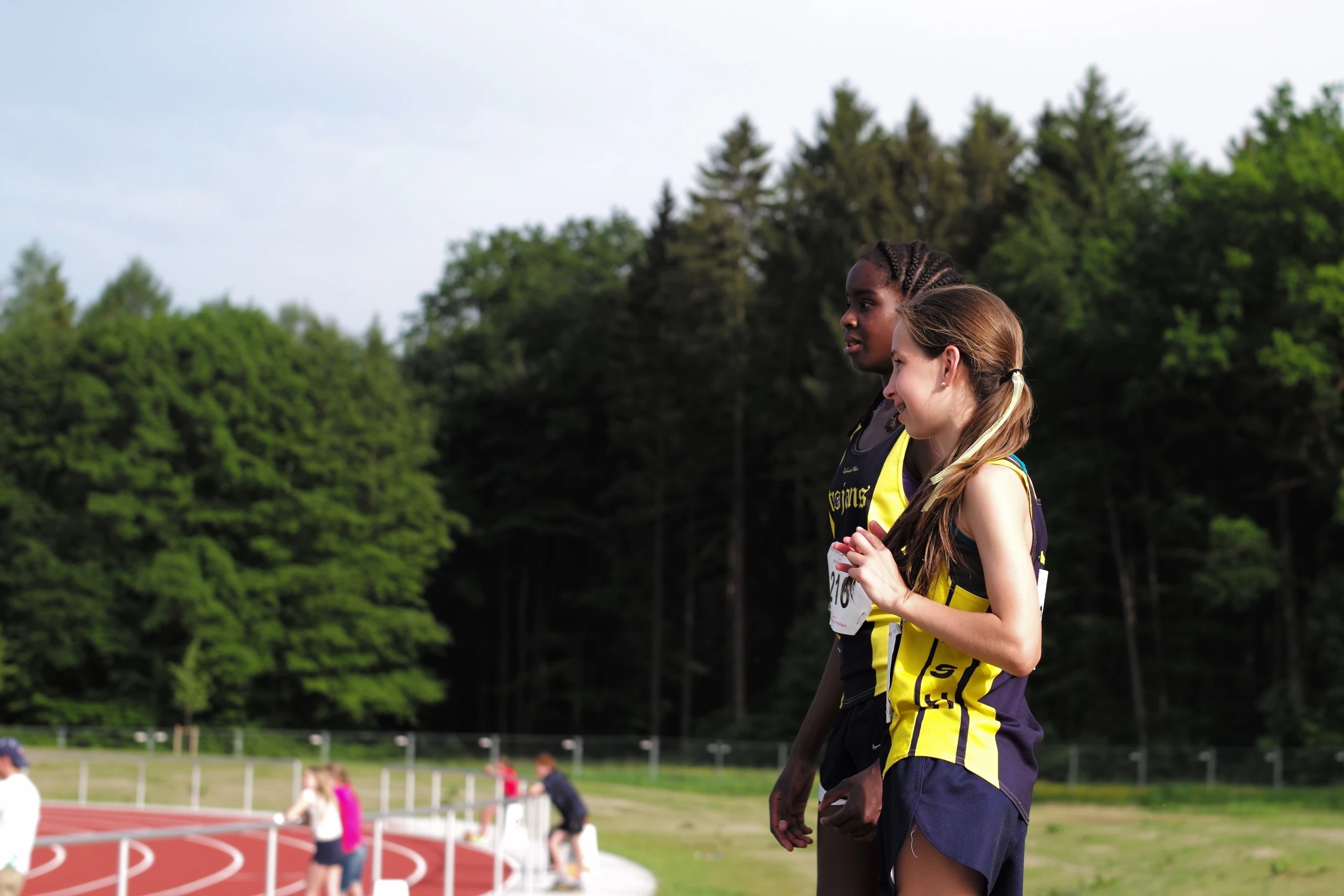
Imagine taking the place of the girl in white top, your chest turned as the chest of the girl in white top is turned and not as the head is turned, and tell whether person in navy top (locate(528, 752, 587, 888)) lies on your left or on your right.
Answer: on your right

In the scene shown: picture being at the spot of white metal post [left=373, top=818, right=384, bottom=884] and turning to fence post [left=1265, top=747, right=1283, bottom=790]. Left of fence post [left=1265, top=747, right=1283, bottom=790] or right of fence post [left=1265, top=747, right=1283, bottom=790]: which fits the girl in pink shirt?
left

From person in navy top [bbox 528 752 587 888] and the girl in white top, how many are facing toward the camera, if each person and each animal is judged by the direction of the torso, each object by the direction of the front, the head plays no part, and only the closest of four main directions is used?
0

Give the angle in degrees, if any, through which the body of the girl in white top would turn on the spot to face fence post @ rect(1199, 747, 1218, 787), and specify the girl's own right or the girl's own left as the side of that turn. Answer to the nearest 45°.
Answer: approximately 90° to the girl's own right

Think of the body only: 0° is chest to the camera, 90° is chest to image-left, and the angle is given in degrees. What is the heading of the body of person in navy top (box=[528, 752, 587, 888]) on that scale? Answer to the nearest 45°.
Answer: approximately 90°

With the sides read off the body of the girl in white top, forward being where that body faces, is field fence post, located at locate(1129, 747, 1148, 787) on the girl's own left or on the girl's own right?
on the girl's own right

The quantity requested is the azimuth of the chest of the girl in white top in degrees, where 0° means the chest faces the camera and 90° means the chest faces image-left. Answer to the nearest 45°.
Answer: approximately 135°

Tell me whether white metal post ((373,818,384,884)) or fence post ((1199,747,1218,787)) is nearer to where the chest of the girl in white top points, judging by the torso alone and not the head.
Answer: the fence post

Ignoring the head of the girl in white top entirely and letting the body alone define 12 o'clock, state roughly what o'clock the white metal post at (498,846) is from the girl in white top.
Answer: The white metal post is roughly at 4 o'clock from the girl in white top.

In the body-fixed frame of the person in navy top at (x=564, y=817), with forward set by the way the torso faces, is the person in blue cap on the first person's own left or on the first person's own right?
on the first person's own left

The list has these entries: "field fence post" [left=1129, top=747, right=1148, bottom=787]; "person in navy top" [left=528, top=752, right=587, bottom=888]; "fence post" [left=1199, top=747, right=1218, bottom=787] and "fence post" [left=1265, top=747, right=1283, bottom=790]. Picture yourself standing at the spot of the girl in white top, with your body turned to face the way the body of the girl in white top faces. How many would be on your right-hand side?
4
